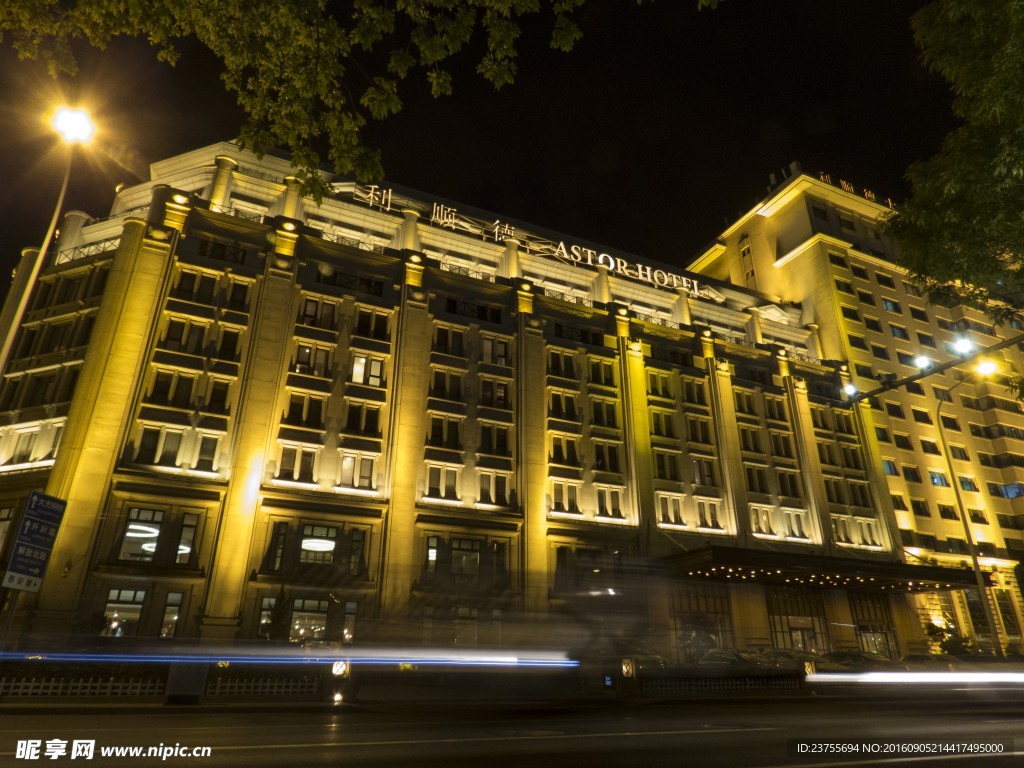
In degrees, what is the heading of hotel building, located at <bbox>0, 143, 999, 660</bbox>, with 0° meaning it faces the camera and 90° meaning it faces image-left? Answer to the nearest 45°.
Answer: approximately 315°

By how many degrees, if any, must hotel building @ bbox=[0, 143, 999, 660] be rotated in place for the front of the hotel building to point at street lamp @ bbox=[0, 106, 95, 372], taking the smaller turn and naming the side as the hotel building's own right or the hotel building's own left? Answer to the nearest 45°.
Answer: approximately 45° to the hotel building's own right

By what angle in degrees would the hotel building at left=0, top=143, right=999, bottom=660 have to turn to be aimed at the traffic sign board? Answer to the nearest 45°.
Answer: approximately 45° to its right
